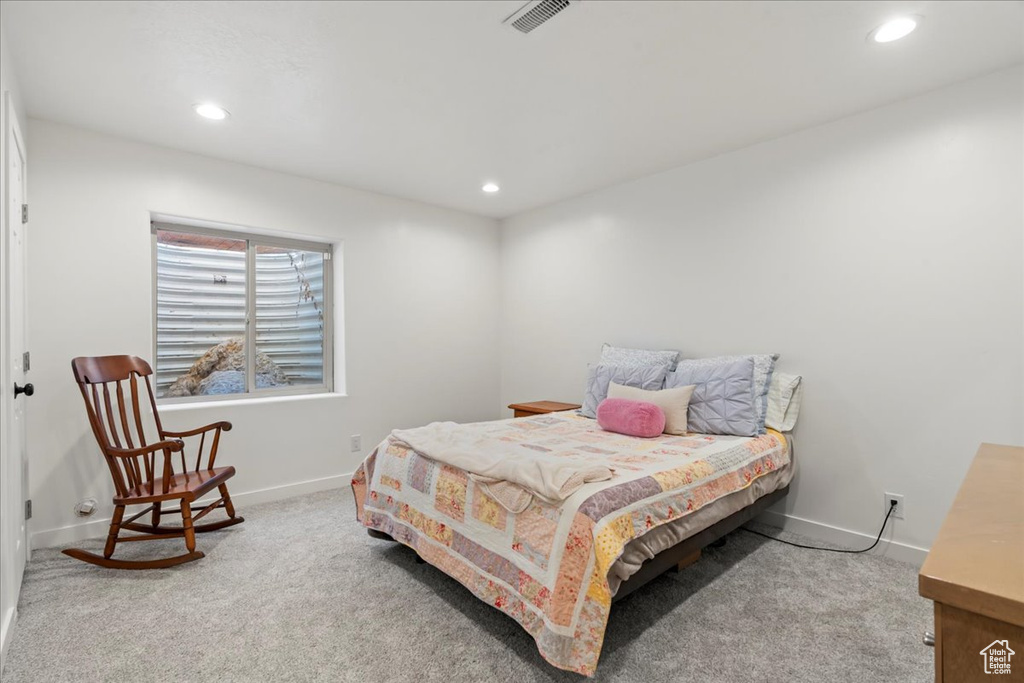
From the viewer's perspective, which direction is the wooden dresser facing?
to the viewer's left

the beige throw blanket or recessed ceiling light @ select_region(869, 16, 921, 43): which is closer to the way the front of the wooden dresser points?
the beige throw blanket

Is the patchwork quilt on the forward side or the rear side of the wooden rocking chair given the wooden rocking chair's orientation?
on the forward side

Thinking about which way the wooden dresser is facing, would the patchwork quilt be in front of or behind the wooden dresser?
in front

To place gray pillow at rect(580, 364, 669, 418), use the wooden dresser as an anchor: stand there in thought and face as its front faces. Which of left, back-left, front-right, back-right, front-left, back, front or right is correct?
front-right

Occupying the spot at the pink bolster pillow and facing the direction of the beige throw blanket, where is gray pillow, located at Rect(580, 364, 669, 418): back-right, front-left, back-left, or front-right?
back-right

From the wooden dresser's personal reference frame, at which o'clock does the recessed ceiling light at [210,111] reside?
The recessed ceiling light is roughly at 12 o'clock from the wooden dresser.

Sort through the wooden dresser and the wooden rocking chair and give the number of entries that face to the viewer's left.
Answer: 1

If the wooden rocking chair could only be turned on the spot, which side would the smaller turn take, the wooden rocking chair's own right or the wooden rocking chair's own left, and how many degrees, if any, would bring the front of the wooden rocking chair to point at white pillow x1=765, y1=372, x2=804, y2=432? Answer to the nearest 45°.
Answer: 0° — it already faces it

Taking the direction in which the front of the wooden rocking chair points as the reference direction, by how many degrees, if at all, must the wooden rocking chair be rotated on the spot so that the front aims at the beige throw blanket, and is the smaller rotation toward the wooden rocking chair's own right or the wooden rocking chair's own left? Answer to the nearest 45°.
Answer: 0° — it already faces it

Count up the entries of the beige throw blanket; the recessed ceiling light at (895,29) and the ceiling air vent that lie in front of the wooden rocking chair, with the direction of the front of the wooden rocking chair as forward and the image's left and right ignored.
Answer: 3

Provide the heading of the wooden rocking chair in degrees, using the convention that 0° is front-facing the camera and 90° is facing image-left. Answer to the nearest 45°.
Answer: approximately 315°
